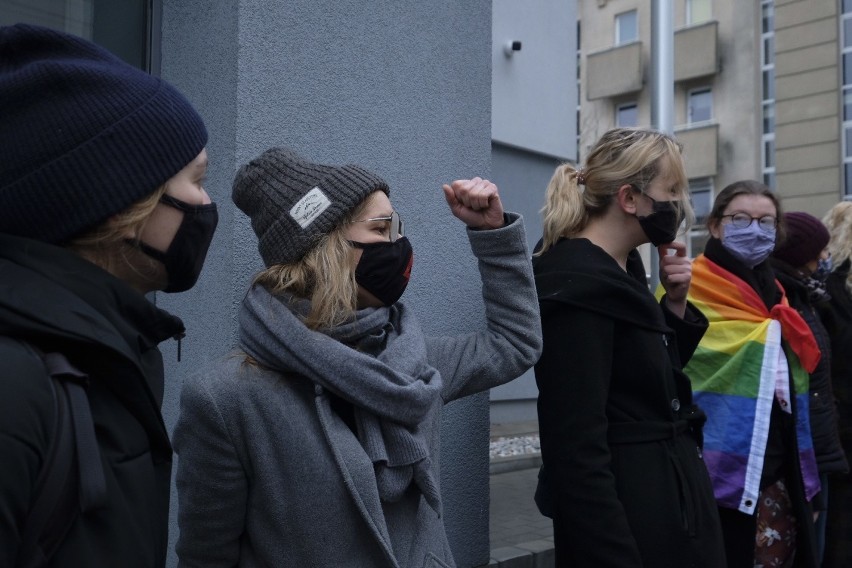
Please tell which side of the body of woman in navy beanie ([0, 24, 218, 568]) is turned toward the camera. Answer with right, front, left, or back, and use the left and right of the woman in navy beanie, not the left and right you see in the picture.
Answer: right

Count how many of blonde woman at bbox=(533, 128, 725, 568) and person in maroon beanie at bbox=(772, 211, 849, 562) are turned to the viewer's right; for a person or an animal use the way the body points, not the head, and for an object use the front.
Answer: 2

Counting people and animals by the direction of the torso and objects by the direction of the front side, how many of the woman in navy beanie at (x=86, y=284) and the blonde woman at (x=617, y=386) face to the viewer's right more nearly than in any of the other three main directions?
2

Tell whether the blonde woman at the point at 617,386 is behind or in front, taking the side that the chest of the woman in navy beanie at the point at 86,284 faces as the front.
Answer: in front

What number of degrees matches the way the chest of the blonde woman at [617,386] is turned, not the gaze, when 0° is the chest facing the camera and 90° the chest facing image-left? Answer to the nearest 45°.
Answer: approximately 270°

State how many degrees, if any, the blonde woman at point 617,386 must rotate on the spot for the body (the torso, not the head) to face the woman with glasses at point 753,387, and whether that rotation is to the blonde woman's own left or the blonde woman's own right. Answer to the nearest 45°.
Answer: approximately 45° to the blonde woman's own left

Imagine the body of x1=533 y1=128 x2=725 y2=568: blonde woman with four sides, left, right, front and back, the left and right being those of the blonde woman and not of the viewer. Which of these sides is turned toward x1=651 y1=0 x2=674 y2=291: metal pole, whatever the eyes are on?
left

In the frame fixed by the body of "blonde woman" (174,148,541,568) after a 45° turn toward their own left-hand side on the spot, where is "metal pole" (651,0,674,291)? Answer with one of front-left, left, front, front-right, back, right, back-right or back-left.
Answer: front-left

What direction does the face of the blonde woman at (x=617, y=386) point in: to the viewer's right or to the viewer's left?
to the viewer's right

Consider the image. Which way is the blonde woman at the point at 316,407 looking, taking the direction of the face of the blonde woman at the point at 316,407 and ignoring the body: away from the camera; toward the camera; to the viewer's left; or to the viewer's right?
to the viewer's right

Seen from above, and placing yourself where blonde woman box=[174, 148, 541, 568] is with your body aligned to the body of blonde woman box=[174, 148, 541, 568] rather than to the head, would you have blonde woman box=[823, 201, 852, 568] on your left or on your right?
on your left

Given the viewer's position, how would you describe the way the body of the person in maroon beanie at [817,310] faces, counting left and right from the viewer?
facing to the right of the viewer
